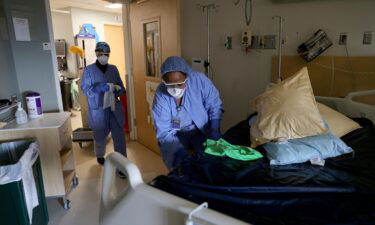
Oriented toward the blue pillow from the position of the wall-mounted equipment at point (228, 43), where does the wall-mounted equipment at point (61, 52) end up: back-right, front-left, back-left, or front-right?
back-right

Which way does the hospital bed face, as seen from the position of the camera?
facing the viewer and to the left of the viewer

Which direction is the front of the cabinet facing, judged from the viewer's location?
facing to the right of the viewer

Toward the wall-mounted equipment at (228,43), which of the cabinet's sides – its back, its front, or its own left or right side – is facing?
front

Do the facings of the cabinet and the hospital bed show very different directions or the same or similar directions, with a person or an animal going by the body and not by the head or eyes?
very different directions

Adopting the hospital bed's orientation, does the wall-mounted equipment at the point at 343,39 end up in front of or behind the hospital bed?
behind

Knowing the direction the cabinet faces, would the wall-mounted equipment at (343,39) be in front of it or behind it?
in front

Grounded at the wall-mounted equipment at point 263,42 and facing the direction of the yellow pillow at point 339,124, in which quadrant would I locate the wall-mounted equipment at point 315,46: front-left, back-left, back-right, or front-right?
front-left

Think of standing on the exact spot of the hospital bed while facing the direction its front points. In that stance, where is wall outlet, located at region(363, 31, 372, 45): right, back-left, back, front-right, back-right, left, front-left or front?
back

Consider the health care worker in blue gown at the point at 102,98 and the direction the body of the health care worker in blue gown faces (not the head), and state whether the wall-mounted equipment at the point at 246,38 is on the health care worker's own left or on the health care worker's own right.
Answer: on the health care worker's own left

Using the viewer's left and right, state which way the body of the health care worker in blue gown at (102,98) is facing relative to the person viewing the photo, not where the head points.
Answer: facing the viewer

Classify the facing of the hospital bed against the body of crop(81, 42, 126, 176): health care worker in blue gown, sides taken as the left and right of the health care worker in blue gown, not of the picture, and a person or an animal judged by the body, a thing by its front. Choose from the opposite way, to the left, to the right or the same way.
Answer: to the right

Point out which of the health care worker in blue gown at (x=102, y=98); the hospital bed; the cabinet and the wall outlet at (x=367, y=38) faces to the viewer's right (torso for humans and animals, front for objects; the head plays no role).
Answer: the cabinet

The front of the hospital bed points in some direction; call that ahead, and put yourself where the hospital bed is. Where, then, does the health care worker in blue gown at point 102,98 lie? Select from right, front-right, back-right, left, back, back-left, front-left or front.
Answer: right

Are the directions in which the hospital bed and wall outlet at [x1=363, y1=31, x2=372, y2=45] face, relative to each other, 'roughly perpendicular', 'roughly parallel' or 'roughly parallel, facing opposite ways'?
roughly parallel

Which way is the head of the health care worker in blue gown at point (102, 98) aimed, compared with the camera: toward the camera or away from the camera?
toward the camera
